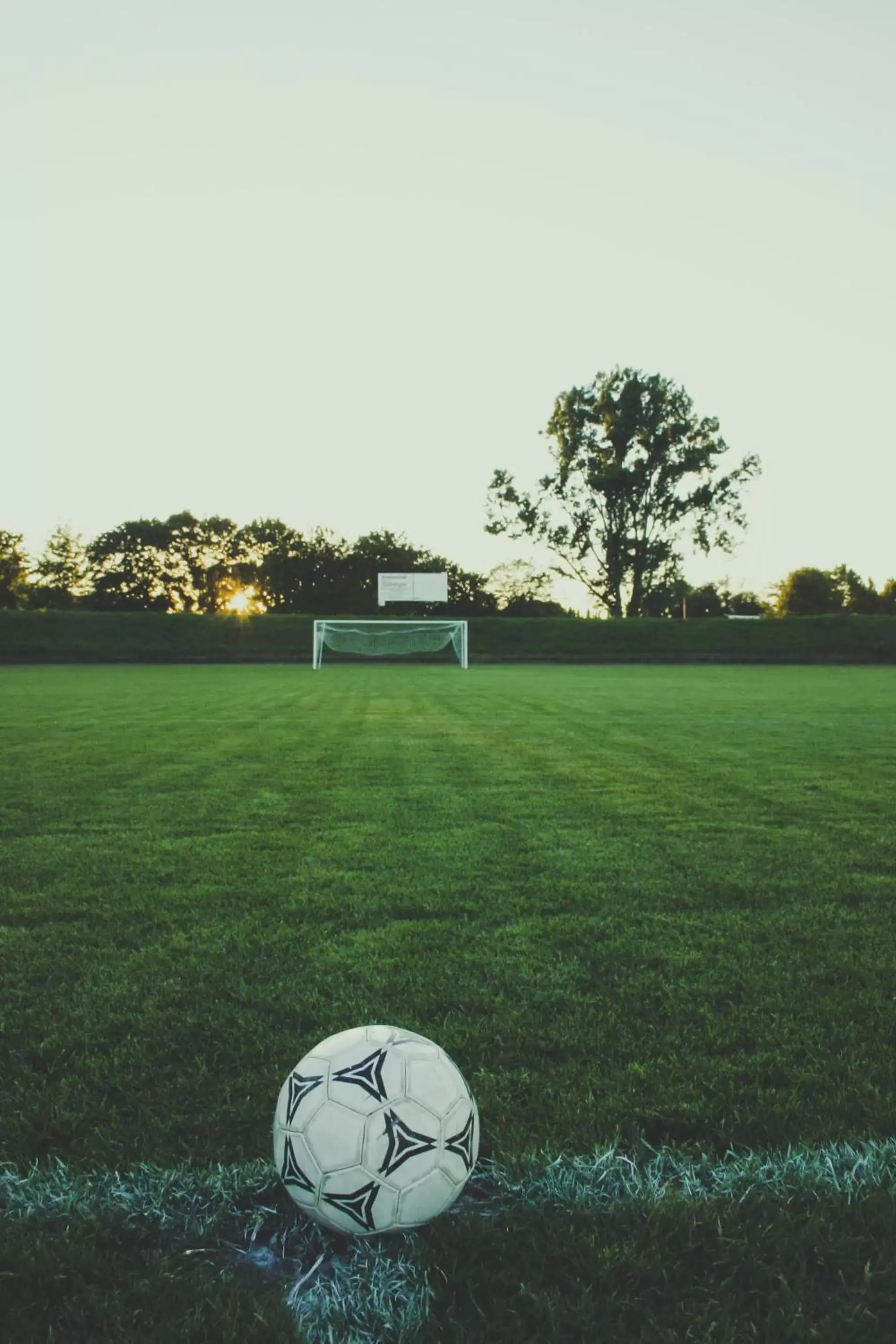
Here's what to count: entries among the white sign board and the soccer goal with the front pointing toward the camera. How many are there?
2

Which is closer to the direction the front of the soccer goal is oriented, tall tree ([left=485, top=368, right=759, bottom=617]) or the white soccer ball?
the white soccer ball

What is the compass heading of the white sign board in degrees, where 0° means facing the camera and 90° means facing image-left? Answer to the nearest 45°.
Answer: approximately 0°

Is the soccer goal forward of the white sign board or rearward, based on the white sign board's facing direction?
forward

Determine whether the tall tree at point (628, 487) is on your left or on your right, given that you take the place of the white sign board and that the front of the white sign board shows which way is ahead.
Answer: on your left

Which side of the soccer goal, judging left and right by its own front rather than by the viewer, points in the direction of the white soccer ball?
front

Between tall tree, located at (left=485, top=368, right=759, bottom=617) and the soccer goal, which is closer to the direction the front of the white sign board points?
the soccer goal

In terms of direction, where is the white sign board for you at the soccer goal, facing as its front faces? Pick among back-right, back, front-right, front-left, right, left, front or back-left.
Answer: back
